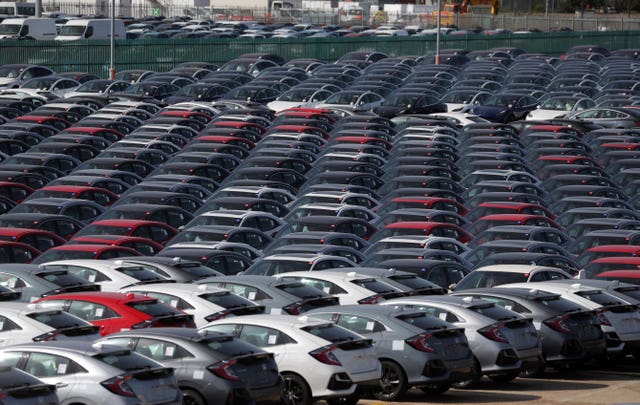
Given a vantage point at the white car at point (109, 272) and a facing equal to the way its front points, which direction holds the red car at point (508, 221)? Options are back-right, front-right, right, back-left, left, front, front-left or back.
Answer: right

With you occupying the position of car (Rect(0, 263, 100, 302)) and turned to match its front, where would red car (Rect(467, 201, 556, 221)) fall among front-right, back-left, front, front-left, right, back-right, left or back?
right

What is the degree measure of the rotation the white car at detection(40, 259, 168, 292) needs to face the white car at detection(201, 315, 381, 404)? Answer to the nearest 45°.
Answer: approximately 180°

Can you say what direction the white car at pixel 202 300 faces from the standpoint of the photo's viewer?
facing away from the viewer and to the left of the viewer

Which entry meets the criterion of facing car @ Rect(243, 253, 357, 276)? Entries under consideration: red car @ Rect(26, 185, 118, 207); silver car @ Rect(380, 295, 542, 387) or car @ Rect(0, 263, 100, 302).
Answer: the silver car

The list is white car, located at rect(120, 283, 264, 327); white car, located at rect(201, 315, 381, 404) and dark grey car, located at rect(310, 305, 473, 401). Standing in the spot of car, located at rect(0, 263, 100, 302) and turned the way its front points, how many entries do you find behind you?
3

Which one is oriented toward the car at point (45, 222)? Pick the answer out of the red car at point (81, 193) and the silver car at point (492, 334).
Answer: the silver car

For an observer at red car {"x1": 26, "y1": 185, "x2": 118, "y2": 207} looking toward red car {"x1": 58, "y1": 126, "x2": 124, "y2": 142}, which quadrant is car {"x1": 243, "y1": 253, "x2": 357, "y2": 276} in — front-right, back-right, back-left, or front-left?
back-right

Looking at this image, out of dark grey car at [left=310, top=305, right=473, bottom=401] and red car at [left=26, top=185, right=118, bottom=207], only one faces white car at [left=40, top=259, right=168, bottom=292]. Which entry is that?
the dark grey car

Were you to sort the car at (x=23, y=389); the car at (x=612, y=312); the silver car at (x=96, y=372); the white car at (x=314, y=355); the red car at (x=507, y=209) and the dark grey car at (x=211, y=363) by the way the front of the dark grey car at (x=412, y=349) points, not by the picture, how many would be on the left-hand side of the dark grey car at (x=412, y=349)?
4

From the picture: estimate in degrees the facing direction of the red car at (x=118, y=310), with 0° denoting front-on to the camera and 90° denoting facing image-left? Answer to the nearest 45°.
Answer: approximately 135°

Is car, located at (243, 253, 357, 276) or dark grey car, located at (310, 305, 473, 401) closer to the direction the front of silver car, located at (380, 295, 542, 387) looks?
the car

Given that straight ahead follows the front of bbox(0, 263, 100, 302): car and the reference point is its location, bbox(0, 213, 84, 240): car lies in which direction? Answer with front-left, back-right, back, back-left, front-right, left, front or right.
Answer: front-right
